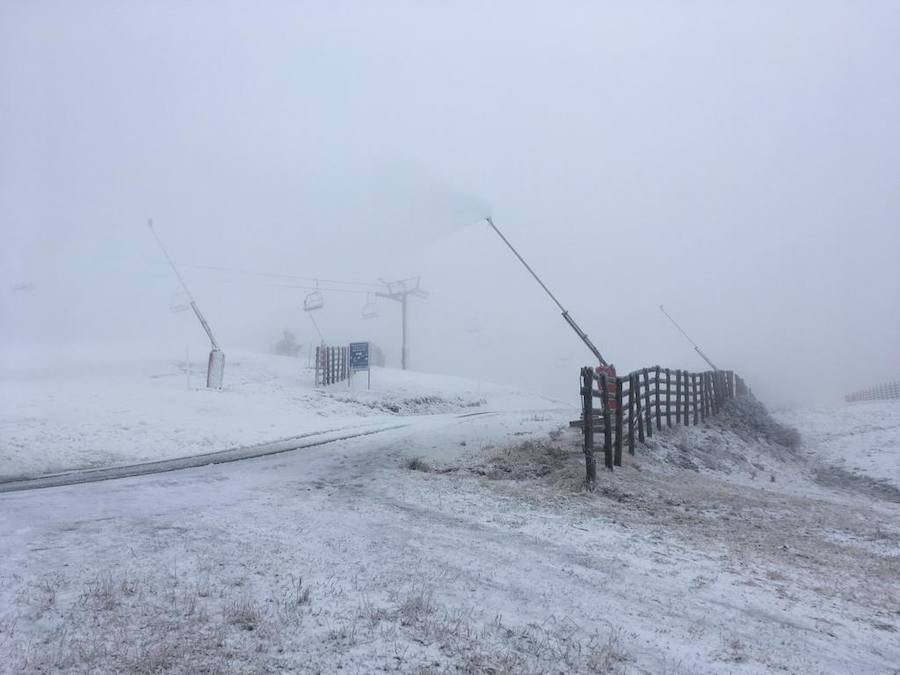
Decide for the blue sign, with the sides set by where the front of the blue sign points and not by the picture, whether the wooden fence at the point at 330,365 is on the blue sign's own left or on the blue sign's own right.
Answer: on the blue sign's own right

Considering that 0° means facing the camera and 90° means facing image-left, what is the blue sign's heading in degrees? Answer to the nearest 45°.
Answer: approximately 0°

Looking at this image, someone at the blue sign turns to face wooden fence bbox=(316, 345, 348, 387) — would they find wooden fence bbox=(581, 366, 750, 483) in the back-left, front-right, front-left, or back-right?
back-left

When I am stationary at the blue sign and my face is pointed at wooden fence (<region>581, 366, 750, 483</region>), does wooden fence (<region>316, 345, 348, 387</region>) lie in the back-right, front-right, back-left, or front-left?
back-right
